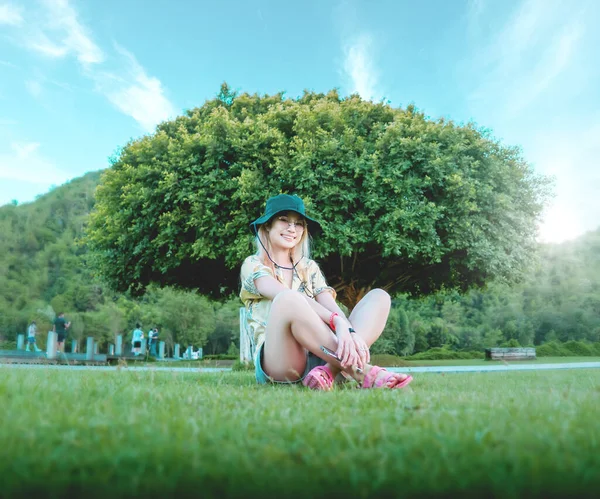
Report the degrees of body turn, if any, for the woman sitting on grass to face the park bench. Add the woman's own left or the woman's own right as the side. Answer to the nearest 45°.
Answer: approximately 90° to the woman's own left

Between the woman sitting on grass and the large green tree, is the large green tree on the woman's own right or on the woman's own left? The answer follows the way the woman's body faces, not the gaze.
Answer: on the woman's own left

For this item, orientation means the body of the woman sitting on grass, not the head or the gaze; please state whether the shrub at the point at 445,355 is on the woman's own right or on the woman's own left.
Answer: on the woman's own left

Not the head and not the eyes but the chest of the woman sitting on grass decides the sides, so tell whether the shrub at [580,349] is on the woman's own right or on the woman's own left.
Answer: on the woman's own left

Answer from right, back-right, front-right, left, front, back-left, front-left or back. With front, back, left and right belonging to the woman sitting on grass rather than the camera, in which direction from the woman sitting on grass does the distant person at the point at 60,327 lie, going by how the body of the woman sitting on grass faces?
back

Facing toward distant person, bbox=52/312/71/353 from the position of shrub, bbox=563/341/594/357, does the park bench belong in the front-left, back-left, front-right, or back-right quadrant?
front-left

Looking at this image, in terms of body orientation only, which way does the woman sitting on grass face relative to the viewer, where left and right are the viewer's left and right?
facing the viewer and to the right of the viewer

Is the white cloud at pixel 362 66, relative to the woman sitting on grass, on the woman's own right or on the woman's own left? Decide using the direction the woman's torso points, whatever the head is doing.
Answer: on the woman's own left
